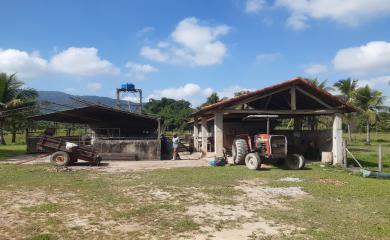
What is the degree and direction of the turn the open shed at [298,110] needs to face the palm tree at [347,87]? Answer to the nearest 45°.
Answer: approximately 180°

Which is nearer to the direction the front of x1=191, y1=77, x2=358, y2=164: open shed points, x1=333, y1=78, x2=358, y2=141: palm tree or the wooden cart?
the wooden cart

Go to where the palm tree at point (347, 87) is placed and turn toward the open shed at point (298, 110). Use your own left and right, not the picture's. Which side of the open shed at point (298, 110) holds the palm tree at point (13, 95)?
right

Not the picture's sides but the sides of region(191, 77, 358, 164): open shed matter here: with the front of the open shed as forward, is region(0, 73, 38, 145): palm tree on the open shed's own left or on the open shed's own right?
on the open shed's own right

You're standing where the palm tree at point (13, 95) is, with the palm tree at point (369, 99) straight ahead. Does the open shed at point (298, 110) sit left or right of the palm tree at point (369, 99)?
right

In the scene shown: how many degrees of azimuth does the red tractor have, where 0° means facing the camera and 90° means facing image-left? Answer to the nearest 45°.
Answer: approximately 315°

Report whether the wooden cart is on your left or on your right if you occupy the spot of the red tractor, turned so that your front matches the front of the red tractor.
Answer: on your right

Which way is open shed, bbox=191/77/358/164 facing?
toward the camera
